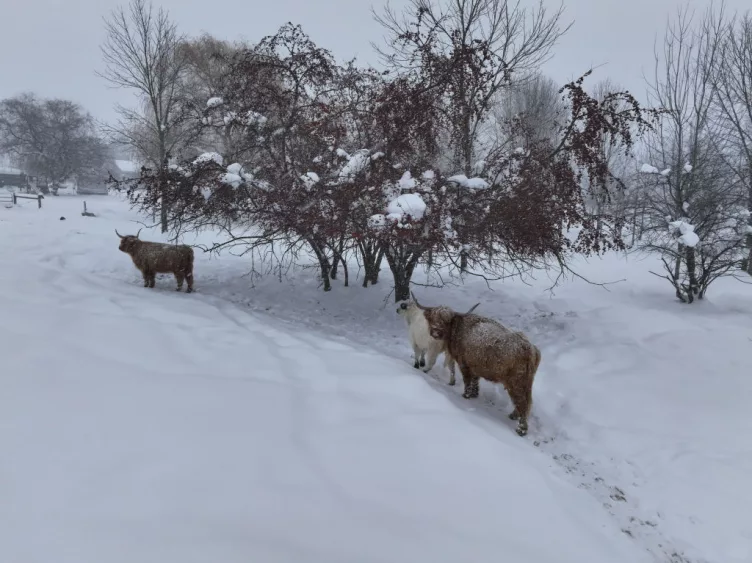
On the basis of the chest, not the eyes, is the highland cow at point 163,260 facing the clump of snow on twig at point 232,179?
no

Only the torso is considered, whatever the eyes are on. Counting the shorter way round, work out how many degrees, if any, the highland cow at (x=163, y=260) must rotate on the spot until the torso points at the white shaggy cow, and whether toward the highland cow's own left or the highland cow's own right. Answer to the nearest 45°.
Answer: approximately 135° to the highland cow's own left

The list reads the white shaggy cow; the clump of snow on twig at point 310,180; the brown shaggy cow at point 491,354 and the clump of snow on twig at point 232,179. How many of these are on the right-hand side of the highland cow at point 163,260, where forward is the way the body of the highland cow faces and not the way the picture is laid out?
0

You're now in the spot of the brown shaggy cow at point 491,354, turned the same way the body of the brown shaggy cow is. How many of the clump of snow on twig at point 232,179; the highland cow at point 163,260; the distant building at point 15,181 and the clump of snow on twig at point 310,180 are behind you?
0

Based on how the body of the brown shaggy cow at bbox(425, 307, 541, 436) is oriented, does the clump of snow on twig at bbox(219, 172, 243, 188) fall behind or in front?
in front

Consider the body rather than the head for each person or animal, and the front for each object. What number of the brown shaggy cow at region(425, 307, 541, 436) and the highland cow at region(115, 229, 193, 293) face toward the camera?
0

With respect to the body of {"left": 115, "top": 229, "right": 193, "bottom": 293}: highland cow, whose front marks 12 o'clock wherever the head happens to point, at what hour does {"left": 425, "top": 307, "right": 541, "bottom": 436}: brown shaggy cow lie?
The brown shaggy cow is roughly at 8 o'clock from the highland cow.

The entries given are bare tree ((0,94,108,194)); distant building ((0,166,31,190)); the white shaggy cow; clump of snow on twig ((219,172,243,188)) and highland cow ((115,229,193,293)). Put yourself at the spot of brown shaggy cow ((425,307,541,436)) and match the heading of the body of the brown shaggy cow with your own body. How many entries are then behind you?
0

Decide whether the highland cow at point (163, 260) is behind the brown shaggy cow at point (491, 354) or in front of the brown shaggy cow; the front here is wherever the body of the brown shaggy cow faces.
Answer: in front

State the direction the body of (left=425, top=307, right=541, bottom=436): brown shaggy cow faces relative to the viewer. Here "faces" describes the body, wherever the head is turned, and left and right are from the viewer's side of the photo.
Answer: facing away from the viewer and to the left of the viewer

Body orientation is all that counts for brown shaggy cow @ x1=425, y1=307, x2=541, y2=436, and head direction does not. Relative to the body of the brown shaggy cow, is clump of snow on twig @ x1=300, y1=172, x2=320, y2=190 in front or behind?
in front

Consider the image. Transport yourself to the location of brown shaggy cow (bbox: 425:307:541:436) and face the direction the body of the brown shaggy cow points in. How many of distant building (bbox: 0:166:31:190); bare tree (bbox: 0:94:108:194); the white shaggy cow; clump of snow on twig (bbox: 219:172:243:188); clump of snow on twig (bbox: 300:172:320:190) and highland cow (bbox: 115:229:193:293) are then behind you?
0

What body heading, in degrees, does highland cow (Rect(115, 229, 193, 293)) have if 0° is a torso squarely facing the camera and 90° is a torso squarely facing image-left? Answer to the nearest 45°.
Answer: approximately 90°

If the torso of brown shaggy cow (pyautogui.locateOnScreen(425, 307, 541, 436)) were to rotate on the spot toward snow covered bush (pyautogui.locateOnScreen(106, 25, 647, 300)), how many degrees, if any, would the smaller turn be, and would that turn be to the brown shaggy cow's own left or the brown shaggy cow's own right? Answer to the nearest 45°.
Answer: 0° — it already faces it

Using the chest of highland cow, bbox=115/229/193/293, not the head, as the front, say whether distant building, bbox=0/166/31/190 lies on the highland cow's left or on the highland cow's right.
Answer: on the highland cow's right
